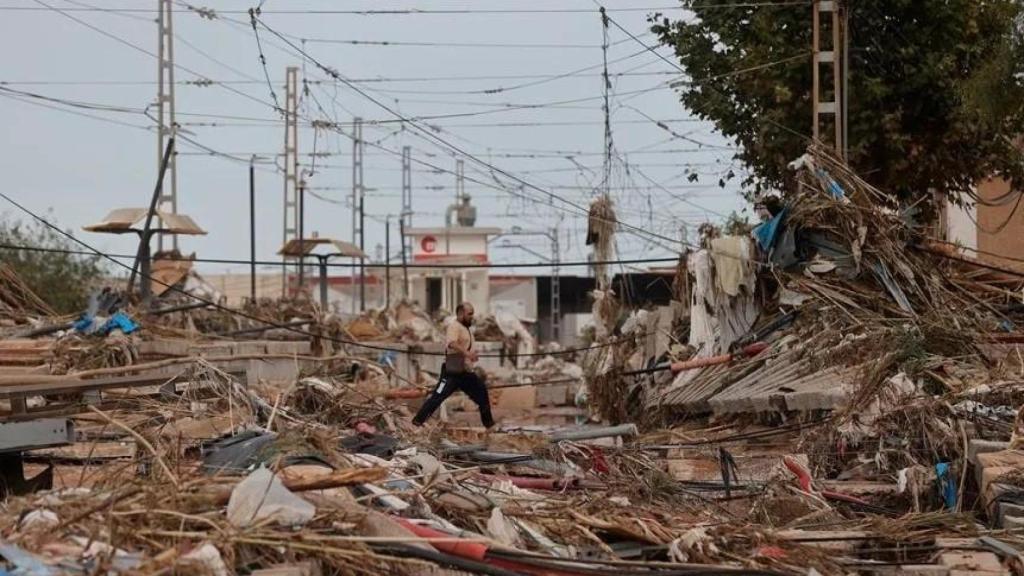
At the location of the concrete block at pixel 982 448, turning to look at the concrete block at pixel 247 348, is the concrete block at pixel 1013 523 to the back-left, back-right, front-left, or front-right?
back-left

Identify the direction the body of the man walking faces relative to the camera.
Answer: to the viewer's right

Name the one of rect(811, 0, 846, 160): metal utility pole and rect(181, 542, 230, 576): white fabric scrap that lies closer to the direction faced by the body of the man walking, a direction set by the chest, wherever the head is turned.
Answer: the metal utility pole

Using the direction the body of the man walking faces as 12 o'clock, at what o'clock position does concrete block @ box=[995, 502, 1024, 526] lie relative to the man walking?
The concrete block is roughly at 2 o'clock from the man walking.

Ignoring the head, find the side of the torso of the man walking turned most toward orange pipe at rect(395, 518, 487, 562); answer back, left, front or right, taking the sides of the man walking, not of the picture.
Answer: right
